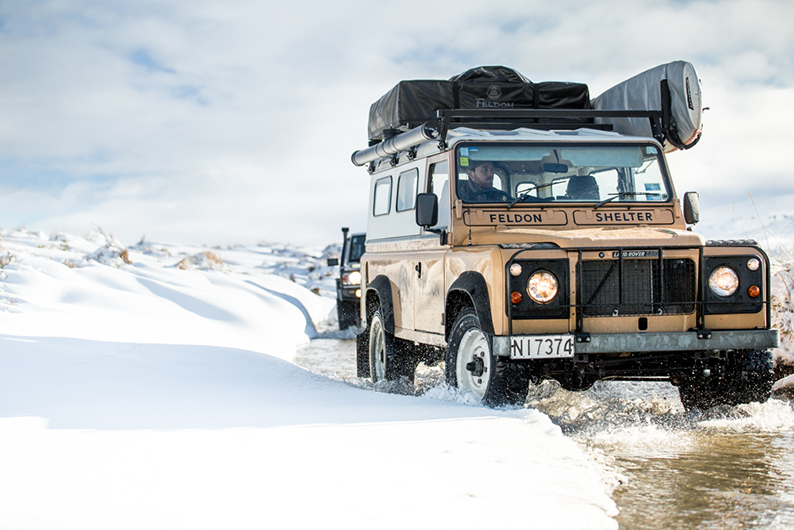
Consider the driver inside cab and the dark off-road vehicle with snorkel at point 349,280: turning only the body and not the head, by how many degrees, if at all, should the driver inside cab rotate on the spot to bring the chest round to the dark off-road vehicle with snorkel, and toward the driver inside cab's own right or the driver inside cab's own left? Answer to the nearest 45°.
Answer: approximately 135° to the driver inside cab's own left

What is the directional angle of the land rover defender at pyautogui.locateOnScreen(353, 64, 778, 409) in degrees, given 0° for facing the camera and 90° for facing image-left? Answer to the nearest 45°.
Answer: approximately 315°

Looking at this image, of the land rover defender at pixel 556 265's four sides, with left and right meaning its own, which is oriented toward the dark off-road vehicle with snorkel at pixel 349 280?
back

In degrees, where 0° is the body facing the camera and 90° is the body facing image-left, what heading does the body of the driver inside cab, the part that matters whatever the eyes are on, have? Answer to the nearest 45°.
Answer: approximately 315°
